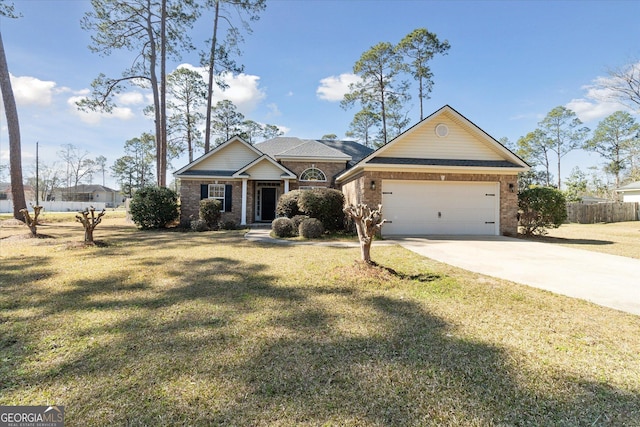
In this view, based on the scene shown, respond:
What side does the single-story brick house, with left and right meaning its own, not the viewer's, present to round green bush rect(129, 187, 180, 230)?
right

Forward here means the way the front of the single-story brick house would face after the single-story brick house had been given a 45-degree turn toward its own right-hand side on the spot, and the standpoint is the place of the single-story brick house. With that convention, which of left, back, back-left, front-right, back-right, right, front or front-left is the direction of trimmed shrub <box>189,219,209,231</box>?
front-right

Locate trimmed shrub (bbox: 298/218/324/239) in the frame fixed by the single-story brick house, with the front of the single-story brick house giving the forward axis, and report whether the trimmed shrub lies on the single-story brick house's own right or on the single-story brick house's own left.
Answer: on the single-story brick house's own right

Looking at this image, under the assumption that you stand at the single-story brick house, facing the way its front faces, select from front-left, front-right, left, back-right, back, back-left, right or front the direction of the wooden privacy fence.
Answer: back-left

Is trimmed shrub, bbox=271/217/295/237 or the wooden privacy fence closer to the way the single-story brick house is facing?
the trimmed shrub

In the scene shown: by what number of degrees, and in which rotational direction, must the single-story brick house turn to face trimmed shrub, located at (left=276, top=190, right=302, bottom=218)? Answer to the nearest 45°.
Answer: approximately 90° to its right

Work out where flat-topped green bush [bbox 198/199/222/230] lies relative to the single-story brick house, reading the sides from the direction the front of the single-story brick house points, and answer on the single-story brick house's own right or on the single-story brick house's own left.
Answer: on the single-story brick house's own right

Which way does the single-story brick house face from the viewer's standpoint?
toward the camera

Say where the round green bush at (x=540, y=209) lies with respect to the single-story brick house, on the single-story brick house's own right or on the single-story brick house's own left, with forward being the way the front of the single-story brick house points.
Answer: on the single-story brick house's own left

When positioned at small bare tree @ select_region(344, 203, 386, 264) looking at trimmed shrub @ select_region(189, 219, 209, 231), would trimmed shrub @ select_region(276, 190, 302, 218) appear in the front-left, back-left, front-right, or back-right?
front-right

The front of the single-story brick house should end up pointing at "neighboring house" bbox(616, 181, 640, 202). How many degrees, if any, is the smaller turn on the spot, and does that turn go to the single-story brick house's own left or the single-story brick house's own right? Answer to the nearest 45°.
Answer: approximately 135° to the single-story brick house's own left

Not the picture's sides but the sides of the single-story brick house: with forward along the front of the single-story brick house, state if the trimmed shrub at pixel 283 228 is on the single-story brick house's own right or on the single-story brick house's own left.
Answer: on the single-story brick house's own right

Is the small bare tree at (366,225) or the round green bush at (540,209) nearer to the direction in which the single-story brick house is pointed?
the small bare tree
